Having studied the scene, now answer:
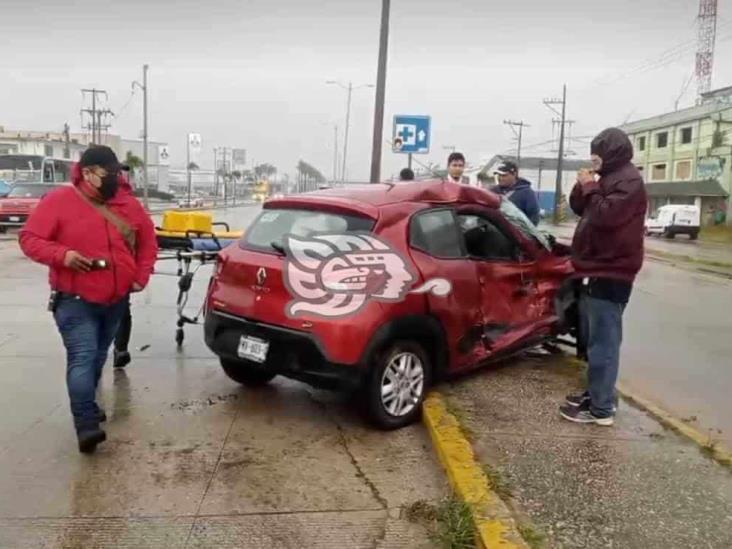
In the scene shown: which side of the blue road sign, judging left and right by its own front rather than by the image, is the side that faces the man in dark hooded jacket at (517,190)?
front

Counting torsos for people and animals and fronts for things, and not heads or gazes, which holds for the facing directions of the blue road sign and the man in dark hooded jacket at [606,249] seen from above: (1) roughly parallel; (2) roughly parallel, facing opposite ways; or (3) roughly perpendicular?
roughly perpendicular

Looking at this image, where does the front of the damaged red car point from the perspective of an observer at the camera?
facing away from the viewer and to the right of the viewer

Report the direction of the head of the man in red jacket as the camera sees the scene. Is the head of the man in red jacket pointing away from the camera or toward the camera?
toward the camera

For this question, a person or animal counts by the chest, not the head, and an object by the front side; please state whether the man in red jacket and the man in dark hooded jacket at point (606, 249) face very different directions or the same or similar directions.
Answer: very different directions

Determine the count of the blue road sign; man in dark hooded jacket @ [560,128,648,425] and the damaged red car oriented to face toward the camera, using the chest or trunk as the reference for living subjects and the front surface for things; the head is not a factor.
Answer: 1

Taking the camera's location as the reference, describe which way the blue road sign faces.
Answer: facing the viewer

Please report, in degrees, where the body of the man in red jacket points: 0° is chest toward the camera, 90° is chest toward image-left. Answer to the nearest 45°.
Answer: approximately 315°

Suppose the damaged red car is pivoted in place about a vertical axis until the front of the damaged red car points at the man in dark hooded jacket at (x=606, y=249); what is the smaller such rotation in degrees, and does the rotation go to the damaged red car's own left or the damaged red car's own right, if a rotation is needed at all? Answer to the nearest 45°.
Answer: approximately 45° to the damaged red car's own right

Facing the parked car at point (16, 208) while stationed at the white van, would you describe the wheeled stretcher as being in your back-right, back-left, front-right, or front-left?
front-left

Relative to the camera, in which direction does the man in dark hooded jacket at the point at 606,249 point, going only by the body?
to the viewer's left

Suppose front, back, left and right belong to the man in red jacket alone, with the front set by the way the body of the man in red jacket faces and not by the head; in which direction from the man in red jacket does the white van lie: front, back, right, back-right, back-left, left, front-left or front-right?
left

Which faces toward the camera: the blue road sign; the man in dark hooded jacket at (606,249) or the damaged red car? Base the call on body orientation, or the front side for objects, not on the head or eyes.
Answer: the blue road sign

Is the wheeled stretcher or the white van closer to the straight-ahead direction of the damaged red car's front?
the white van

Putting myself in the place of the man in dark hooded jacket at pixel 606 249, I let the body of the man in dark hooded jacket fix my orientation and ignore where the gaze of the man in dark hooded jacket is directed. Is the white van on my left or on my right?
on my right
